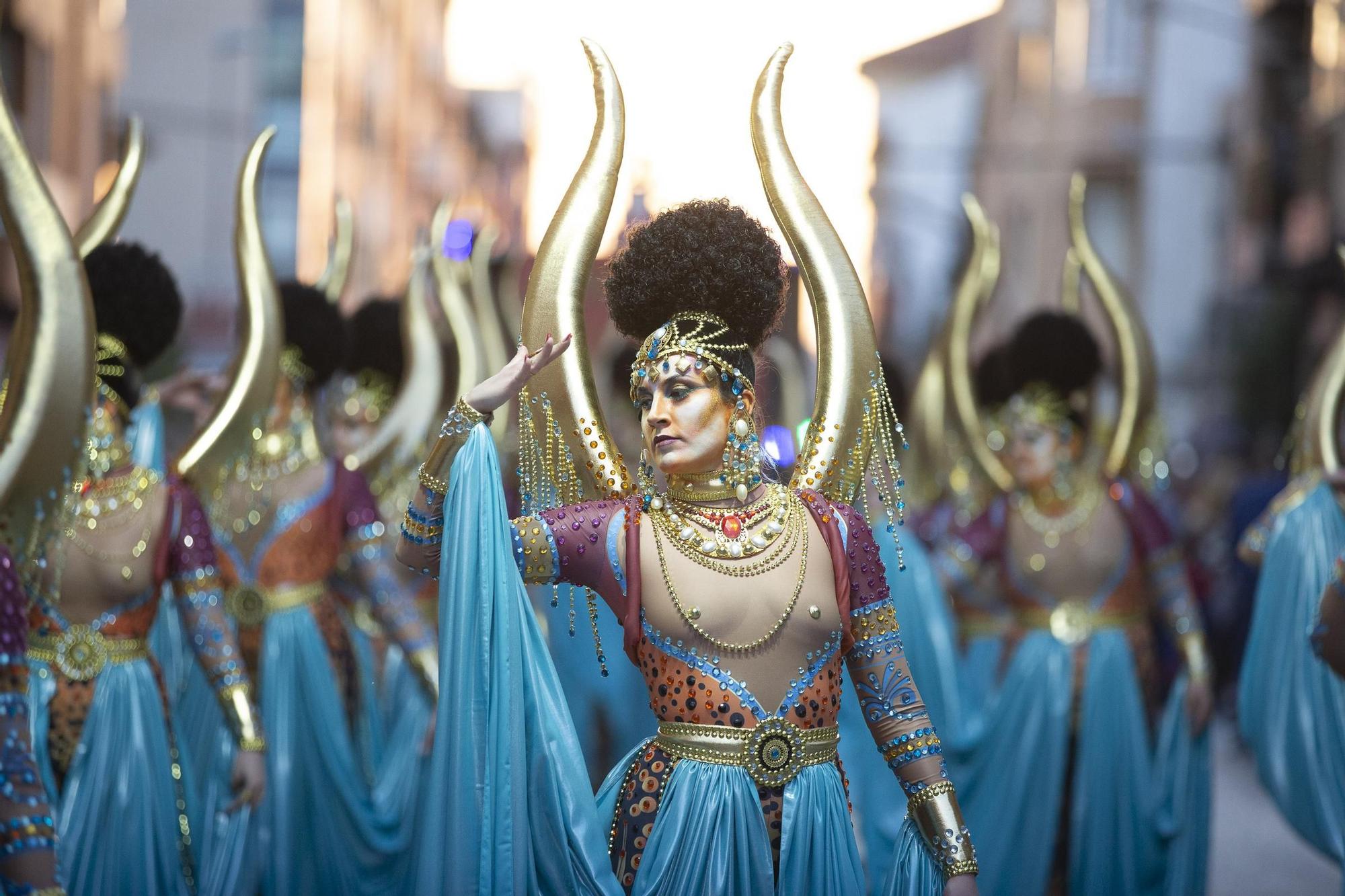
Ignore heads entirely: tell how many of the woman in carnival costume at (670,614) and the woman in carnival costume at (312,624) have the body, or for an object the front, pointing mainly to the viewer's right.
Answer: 0

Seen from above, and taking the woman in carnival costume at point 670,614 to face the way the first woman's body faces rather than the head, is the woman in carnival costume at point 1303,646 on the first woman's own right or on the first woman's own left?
on the first woman's own left

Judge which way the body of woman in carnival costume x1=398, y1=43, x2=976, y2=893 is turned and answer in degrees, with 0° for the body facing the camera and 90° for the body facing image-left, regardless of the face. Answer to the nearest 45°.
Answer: approximately 0°

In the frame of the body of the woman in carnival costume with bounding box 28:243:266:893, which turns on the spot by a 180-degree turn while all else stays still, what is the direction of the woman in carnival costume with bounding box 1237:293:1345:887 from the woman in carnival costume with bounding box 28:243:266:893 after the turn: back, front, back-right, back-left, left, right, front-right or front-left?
front-right

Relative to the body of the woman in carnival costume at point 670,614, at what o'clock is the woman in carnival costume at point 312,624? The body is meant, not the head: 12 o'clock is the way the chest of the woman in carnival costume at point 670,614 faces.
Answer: the woman in carnival costume at point 312,624 is roughly at 5 o'clock from the woman in carnival costume at point 670,614.

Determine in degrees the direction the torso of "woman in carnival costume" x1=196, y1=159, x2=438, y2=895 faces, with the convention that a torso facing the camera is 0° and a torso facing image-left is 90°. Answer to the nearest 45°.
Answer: approximately 45°

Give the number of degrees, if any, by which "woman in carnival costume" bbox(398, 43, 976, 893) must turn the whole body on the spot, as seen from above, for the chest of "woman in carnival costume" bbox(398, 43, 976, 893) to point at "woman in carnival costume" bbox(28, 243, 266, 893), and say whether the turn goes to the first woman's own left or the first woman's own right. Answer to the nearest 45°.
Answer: approximately 135° to the first woman's own right

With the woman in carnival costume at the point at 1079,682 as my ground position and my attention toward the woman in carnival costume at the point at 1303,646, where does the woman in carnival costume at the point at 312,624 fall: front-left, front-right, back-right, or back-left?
back-right

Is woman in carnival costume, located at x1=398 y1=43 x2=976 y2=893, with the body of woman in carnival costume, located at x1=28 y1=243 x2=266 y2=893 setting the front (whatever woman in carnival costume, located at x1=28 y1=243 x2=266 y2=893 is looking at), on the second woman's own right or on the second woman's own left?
on the second woman's own left
